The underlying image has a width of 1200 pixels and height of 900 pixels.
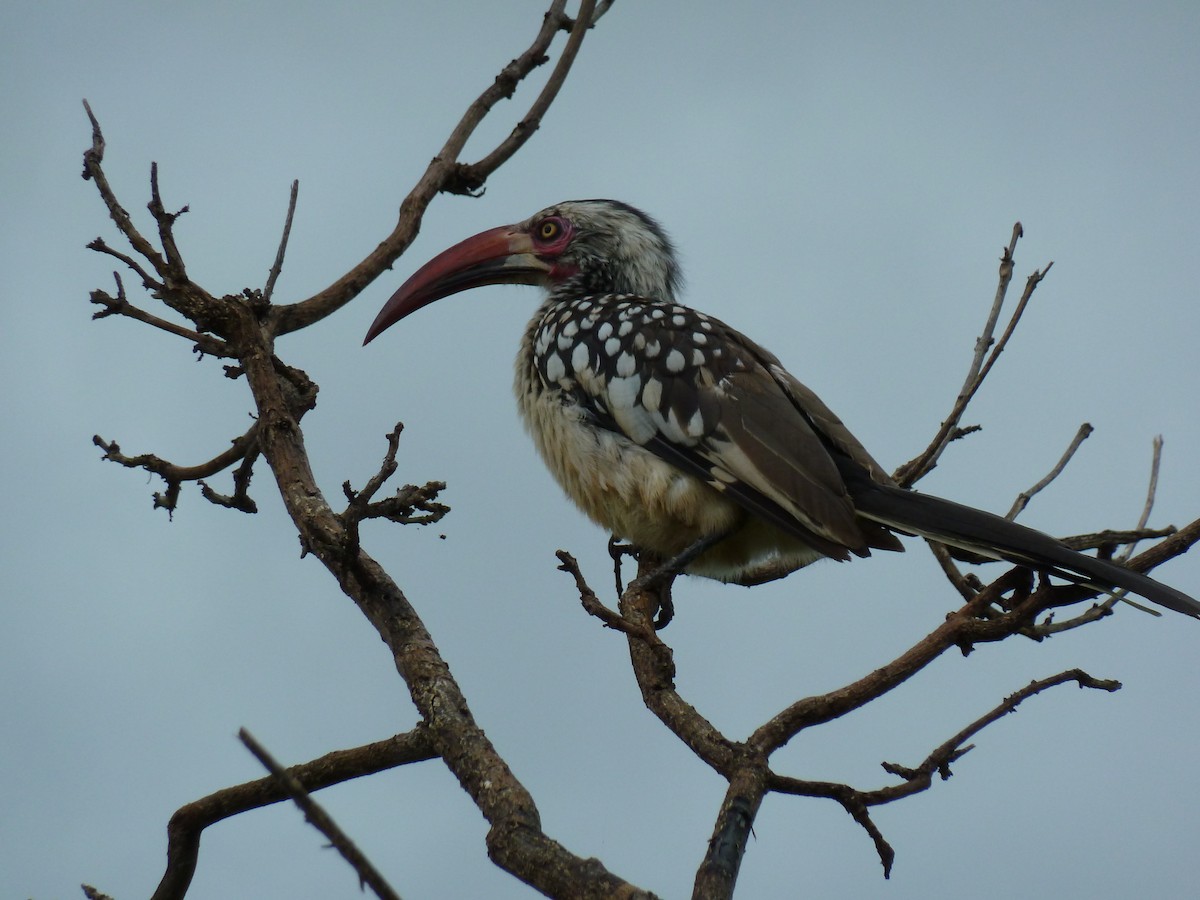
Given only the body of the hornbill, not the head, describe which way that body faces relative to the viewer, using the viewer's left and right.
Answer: facing to the left of the viewer
